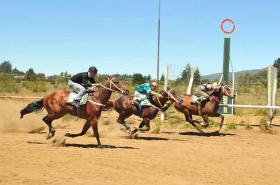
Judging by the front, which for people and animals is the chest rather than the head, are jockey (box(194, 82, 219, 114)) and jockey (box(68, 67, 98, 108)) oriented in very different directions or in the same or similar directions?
same or similar directions

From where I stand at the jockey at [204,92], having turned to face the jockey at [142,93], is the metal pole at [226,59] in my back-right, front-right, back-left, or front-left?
back-right

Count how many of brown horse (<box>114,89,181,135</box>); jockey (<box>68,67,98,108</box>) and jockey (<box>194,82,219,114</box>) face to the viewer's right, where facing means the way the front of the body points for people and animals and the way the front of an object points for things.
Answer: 3

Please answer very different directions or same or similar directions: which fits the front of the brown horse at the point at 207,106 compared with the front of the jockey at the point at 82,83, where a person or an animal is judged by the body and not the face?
same or similar directions

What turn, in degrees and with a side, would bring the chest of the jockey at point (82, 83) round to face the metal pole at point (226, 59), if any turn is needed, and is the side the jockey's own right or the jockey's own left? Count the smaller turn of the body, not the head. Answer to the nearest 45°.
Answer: approximately 45° to the jockey's own left

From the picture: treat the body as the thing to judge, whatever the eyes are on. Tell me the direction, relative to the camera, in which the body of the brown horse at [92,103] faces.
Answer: to the viewer's right

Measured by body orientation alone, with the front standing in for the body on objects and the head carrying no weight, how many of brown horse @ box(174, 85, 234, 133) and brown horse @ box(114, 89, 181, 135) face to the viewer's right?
2

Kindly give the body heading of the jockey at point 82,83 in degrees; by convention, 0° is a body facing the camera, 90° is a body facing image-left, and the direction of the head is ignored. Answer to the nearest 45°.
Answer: approximately 270°

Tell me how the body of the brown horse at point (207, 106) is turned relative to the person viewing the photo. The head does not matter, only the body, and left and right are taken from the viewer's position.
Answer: facing to the right of the viewer

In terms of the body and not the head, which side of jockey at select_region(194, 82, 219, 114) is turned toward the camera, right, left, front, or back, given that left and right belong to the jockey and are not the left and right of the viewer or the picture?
right

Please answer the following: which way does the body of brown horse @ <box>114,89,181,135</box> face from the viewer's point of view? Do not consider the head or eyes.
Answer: to the viewer's right

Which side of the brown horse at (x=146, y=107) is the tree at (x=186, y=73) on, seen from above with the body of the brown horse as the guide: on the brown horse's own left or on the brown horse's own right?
on the brown horse's own left

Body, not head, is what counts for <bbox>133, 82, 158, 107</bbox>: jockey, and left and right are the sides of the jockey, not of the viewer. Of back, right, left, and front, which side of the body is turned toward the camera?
right
